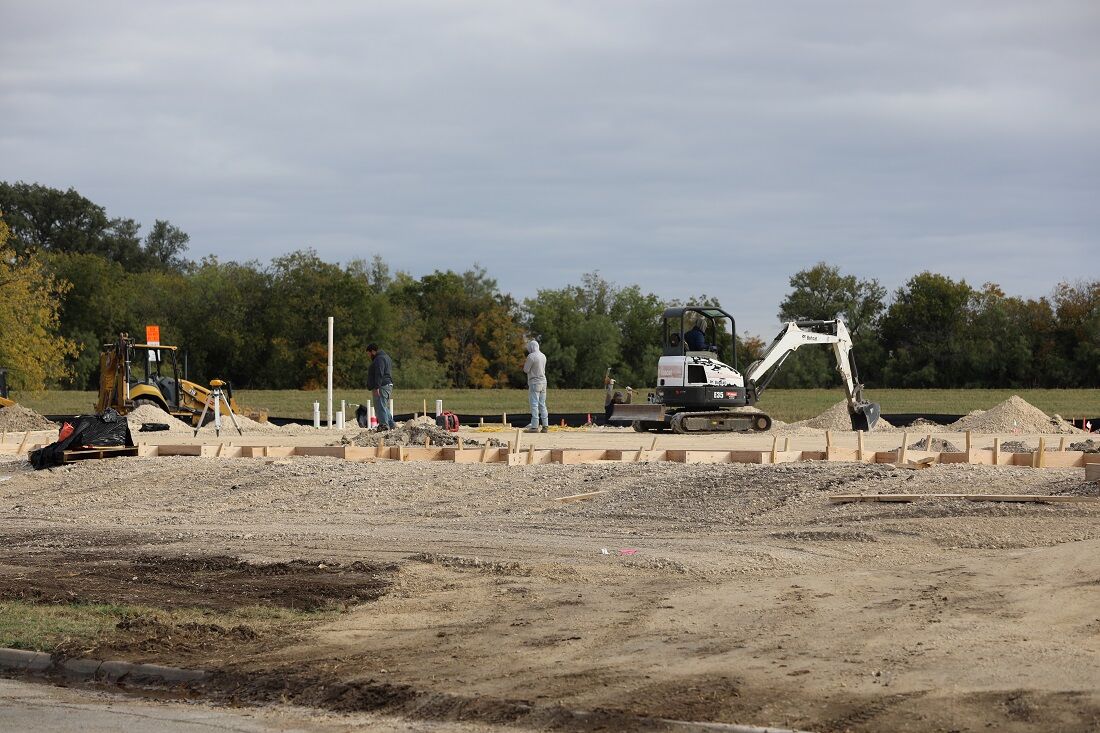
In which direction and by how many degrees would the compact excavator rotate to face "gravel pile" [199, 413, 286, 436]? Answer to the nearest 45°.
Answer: approximately 180°

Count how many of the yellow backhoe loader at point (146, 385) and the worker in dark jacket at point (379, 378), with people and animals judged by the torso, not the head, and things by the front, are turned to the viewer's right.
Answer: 1

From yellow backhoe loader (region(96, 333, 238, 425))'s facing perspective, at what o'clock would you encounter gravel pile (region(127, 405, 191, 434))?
The gravel pile is roughly at 3 o'clock from the yellow backhoe loader.

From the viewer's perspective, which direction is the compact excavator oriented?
to the viewer's right

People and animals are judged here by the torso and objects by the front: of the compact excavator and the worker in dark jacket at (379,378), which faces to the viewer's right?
the compact excavator

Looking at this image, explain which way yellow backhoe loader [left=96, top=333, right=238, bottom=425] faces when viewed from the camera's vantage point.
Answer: facing to the right of the viewer

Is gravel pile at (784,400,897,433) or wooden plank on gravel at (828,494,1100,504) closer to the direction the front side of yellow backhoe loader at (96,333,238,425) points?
the gravel pile

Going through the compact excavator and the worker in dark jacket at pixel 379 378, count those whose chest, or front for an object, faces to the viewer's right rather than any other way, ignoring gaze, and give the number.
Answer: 1

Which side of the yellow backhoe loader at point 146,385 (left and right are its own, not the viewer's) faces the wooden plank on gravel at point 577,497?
right

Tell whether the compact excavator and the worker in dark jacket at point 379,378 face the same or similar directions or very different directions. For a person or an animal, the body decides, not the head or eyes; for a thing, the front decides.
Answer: very different directions

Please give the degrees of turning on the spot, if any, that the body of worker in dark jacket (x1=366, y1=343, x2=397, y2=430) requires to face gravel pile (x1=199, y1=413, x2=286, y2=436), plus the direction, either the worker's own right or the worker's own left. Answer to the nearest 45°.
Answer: approximately 45° to the worker's own right
